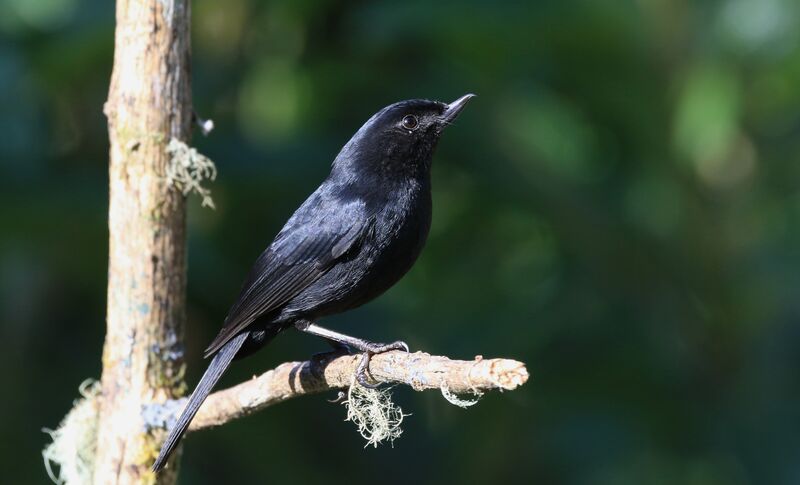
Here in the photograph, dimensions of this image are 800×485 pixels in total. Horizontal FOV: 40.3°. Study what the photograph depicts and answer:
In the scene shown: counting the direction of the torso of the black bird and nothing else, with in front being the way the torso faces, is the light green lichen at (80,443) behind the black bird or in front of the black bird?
behind

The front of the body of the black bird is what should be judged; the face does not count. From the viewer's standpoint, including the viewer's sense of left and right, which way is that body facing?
facing to the right of the viewer

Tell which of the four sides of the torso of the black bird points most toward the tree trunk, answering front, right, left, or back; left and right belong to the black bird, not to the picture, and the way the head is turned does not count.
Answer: back
